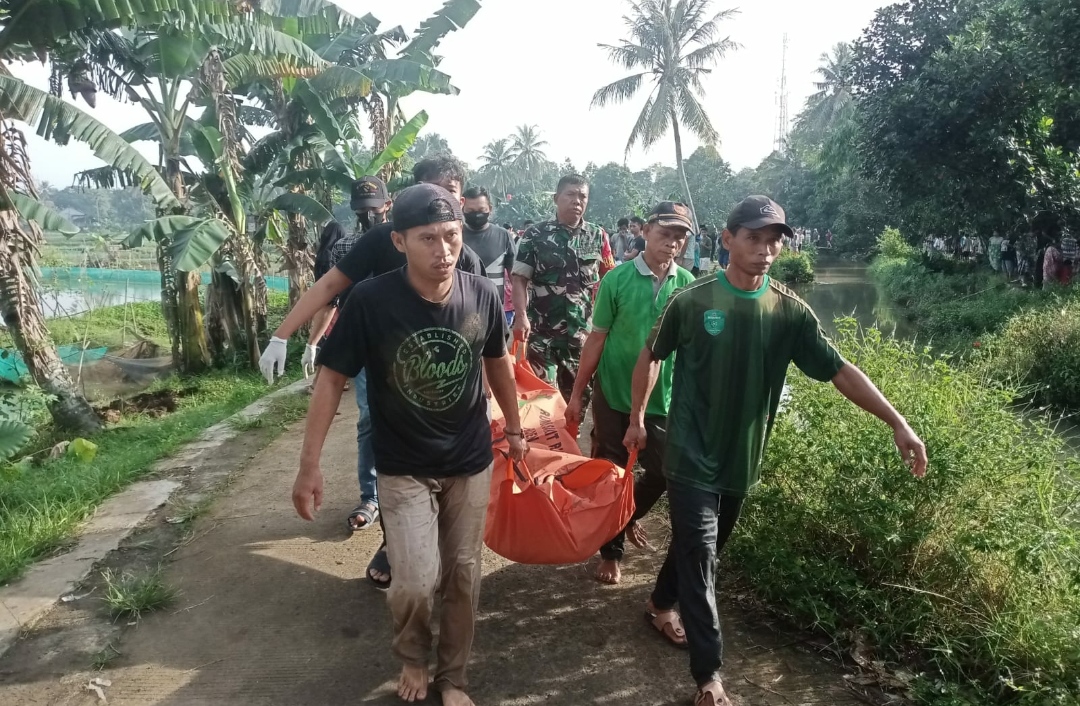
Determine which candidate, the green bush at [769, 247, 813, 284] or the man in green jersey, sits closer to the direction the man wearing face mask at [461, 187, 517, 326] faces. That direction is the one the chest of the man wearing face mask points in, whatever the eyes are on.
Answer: the man in green jersey

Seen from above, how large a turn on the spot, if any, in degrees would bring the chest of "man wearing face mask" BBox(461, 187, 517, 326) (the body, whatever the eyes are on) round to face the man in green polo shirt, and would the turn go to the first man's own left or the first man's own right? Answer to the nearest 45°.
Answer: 0° — they already face them

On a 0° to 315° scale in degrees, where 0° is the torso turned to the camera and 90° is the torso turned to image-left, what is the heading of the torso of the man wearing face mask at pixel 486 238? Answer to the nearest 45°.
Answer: approximately 0°

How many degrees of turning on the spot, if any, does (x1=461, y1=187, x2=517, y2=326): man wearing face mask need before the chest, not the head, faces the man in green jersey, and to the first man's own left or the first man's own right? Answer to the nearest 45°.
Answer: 0° — they already face them

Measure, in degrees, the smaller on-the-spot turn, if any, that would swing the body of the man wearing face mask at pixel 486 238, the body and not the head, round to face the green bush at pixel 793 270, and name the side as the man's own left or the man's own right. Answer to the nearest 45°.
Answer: approximately 135° to the man's own left

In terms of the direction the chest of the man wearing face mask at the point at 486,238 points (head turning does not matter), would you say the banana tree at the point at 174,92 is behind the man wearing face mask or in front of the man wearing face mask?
behind

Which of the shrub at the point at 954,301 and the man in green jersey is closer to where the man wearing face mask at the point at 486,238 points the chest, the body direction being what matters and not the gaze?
the man in green jersey

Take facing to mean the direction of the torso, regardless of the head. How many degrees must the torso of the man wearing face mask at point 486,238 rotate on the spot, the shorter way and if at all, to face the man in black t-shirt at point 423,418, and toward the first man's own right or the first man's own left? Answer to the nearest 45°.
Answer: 0° — they already face them

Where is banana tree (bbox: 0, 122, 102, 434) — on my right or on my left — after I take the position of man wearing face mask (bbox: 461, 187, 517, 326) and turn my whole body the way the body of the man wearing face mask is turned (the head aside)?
on my right

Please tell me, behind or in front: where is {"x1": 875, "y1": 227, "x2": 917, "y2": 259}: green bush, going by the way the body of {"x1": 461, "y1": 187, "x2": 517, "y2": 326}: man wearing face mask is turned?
behind
